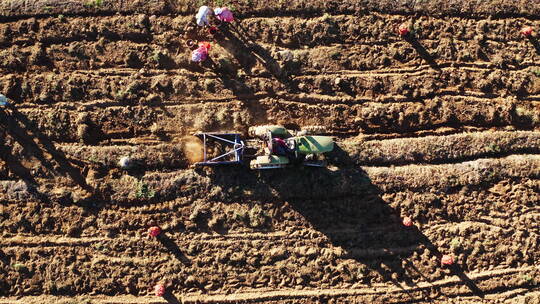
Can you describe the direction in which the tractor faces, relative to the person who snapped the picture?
facing to the right of the viewer
